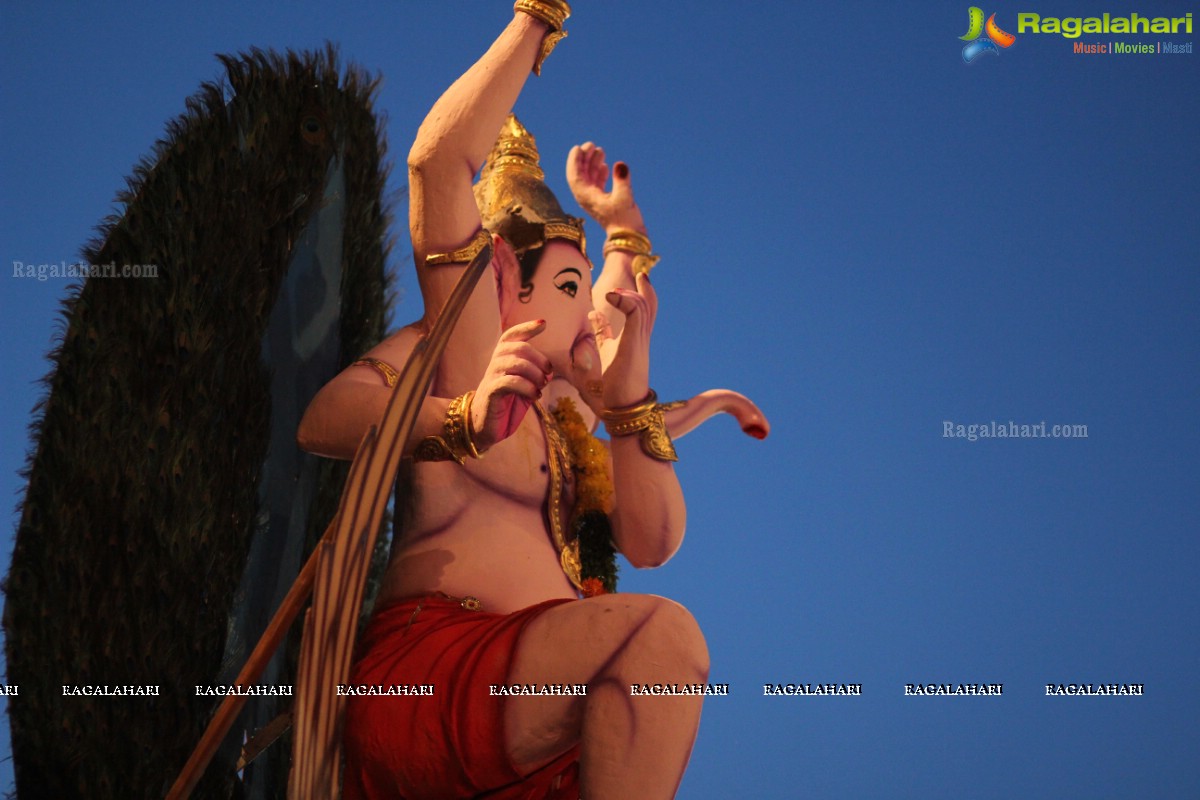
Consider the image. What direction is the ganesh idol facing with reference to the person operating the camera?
facing the viewer and to the right of the viewer

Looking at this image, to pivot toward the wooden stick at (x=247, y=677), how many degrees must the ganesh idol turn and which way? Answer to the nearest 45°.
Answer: approximately 90° to its right
